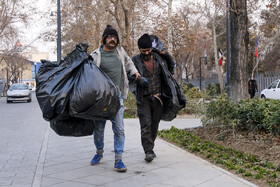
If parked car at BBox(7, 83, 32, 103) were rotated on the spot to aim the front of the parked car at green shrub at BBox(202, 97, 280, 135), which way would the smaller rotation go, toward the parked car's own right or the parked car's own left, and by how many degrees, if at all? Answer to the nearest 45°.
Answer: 0° — it already faces it

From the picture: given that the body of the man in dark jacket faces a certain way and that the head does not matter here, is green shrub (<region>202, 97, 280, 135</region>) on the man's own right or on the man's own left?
on the man's own left

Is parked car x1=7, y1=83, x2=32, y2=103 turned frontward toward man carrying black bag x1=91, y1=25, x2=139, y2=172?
yes

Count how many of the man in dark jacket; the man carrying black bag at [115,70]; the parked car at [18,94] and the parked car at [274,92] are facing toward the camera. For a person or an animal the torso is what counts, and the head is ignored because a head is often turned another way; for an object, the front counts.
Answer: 3

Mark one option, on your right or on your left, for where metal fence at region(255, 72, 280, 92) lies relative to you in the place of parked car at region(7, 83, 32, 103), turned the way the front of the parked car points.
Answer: on your left

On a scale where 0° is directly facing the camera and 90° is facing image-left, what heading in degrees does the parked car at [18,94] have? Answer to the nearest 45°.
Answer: approximately 0°

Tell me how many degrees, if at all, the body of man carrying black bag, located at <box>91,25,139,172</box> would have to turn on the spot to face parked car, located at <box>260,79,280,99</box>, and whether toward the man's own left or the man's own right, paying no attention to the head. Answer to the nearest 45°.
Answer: approximately 135° to the man's own left
